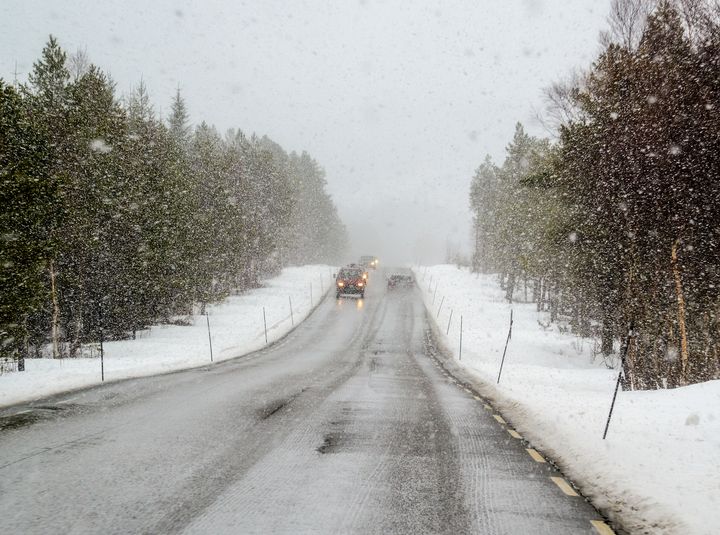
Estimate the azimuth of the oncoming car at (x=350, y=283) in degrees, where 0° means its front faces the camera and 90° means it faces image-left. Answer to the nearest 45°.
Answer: approximately 0°
